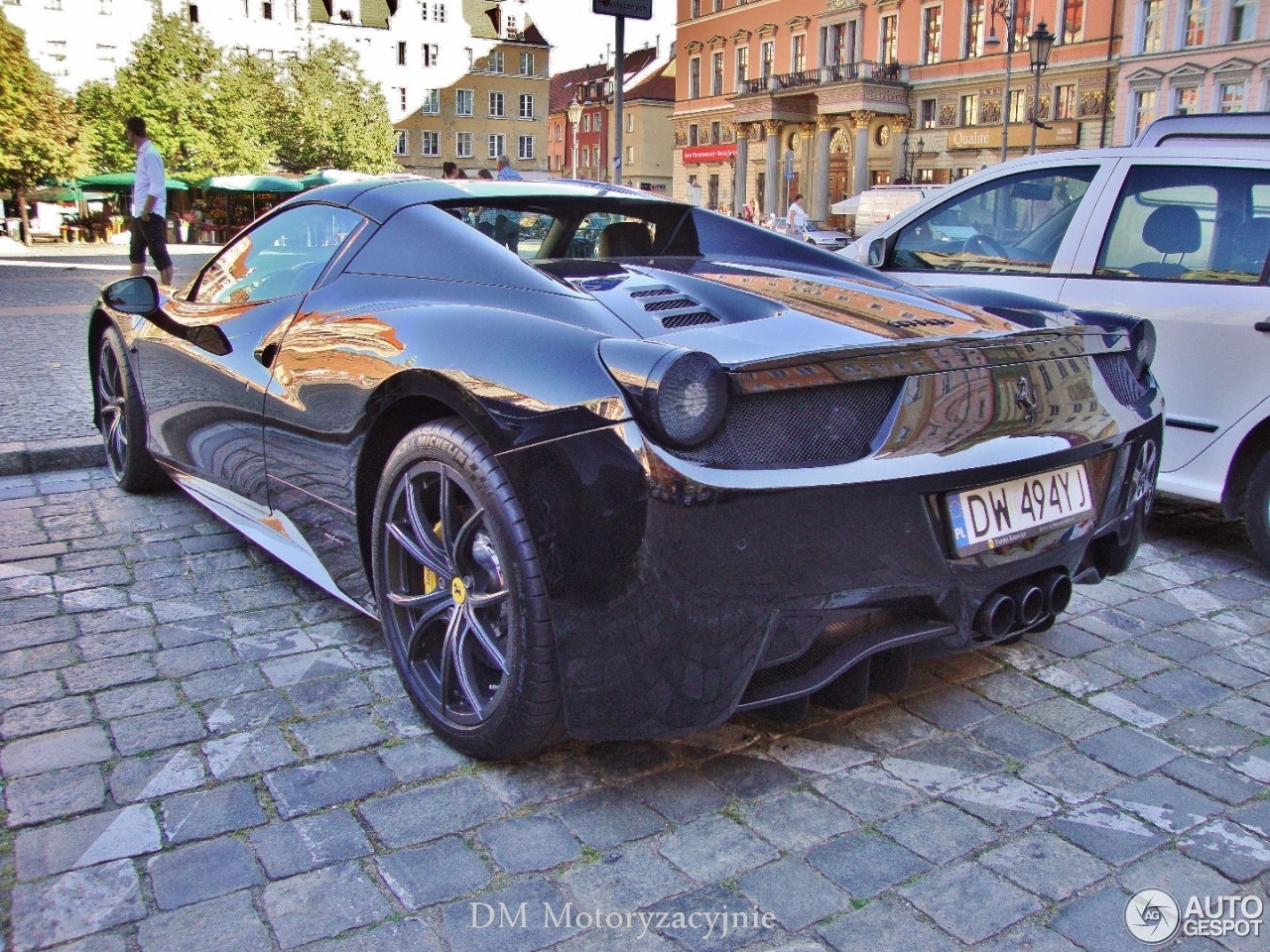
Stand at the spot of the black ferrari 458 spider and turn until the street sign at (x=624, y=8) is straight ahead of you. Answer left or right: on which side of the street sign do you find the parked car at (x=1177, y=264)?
right

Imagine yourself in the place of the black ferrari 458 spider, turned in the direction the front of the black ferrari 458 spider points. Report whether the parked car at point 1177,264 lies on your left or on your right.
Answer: on your right

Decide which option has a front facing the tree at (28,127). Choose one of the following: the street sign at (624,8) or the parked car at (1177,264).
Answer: the parked car

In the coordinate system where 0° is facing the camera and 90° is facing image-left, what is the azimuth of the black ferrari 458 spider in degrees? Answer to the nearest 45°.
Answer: approximately 135°

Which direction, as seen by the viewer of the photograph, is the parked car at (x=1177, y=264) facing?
facing away from the viewer and to the left of the viewer
